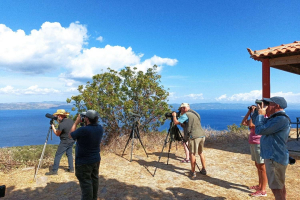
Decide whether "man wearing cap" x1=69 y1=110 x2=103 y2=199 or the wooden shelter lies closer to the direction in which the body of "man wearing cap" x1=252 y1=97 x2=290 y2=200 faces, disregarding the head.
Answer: the man wearing cap

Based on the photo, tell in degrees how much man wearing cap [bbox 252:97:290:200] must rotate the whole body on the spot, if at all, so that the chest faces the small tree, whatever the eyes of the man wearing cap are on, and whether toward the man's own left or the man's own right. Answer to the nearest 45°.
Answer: approximately 45° to the man's own right

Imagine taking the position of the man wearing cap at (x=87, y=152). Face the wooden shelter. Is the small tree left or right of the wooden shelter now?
left

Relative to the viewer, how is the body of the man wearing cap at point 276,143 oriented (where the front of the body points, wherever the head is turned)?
to the viewer's left

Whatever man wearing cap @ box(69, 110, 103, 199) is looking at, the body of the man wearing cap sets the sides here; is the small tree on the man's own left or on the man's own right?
on the man's own right

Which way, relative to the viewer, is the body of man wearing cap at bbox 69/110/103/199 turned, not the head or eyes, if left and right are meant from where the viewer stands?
facing away from the viewer and to the left of the viewer

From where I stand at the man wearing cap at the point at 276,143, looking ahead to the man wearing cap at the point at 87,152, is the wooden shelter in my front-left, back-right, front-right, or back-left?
back-right

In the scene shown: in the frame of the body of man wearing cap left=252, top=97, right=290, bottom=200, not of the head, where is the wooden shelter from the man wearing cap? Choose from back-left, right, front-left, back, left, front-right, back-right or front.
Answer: right

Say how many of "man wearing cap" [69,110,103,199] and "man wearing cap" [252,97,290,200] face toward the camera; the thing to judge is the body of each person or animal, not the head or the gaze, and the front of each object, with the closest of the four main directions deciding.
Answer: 0

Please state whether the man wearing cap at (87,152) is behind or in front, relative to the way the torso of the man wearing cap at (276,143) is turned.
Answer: in front

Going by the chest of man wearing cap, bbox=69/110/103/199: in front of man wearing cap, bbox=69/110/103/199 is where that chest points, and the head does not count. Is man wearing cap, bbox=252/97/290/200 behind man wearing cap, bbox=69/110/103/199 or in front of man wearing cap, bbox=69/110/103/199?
behind
